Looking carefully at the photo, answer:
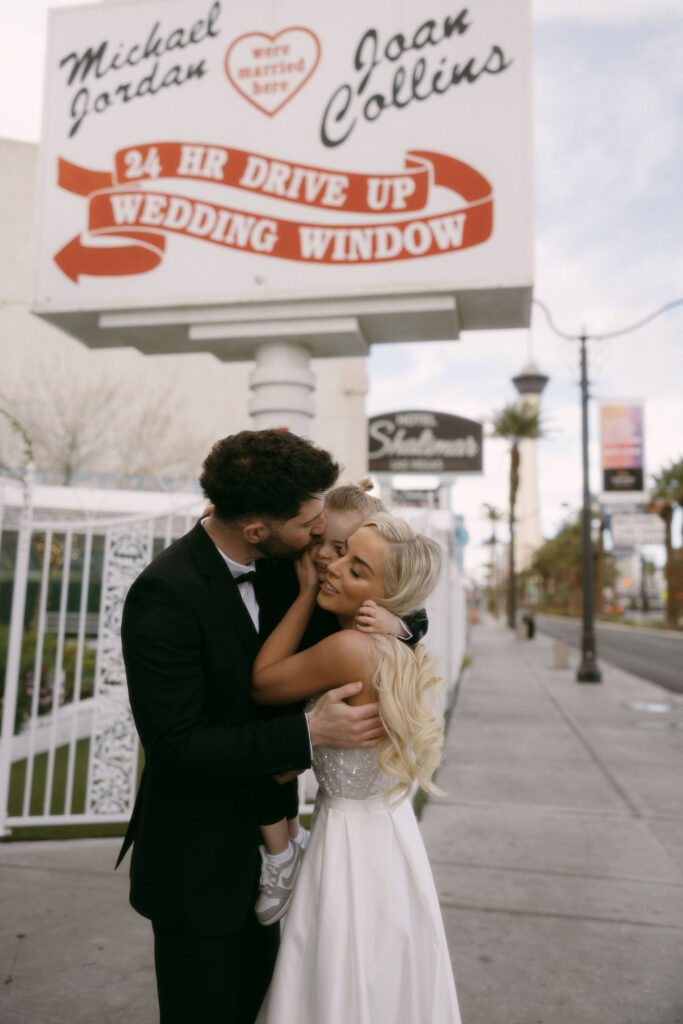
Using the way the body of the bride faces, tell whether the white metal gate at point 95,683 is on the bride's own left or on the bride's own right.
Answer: on the bride's own right

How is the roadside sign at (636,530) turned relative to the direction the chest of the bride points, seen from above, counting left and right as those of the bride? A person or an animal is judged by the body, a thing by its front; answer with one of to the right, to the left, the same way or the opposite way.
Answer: to the left

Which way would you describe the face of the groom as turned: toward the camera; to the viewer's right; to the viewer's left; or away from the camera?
to the viewer's right

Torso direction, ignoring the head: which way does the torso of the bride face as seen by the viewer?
to the viewer's left

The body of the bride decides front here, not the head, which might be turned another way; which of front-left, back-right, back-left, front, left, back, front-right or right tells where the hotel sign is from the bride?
right

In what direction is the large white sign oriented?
toward the camera

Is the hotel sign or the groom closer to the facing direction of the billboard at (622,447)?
the groom

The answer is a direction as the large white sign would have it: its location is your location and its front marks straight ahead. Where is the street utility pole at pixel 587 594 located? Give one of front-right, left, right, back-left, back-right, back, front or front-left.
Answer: back-left

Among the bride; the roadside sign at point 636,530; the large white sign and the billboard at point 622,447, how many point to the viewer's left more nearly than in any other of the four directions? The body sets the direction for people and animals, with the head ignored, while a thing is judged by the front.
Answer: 1

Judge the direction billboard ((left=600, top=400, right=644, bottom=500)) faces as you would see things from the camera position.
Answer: facing the viewer

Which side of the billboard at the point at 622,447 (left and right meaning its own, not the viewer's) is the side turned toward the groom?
front

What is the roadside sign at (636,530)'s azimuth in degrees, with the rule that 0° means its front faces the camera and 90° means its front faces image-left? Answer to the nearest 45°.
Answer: approximately 0°
